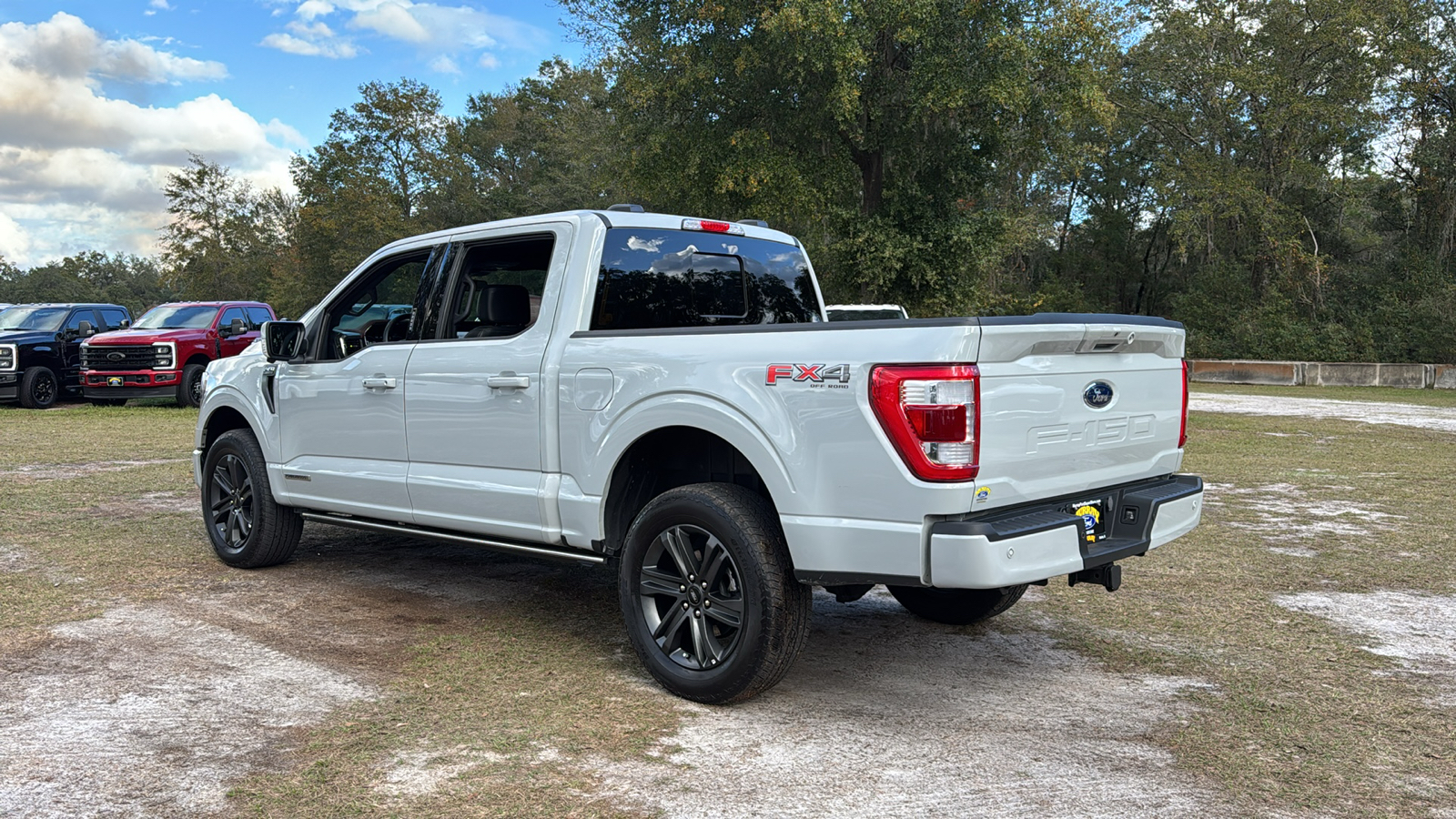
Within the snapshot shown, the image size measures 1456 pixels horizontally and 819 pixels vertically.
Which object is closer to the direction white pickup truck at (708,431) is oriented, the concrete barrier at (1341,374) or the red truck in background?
the red truck in background

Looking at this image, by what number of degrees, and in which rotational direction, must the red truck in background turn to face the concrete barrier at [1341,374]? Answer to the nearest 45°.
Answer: approximately 135° to its left

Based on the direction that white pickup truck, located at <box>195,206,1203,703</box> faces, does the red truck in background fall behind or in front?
in front

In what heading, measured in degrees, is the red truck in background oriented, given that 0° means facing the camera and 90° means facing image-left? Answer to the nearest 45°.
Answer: approximately 45°

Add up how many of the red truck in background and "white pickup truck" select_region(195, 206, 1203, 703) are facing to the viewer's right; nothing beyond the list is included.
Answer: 0

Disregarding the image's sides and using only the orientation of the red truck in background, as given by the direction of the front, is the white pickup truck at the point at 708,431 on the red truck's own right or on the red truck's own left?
on the red truck's own left

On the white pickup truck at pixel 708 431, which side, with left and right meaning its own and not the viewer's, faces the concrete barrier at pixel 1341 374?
right

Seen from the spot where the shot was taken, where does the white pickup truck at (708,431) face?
facing away from the viewer and to the left of the viewer
